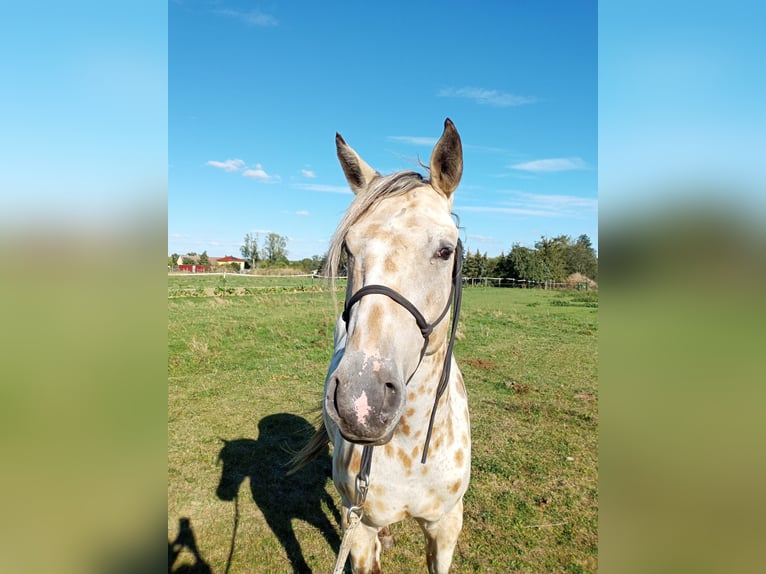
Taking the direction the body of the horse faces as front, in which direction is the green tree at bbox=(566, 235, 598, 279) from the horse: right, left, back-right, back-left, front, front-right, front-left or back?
left

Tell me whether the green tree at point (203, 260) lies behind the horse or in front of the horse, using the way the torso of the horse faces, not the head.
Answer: behind

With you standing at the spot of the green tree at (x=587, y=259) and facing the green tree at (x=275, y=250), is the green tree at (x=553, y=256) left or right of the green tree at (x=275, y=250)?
right

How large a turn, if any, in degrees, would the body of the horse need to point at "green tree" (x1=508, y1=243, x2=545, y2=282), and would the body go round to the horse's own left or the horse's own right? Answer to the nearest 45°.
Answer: approximately 180°

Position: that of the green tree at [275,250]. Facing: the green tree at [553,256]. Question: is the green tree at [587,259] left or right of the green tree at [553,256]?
right

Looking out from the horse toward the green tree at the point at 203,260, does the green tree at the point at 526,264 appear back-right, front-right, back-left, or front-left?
front-right

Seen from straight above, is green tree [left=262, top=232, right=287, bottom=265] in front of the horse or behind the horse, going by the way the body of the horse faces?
behind

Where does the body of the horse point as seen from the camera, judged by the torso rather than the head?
toward the camera
